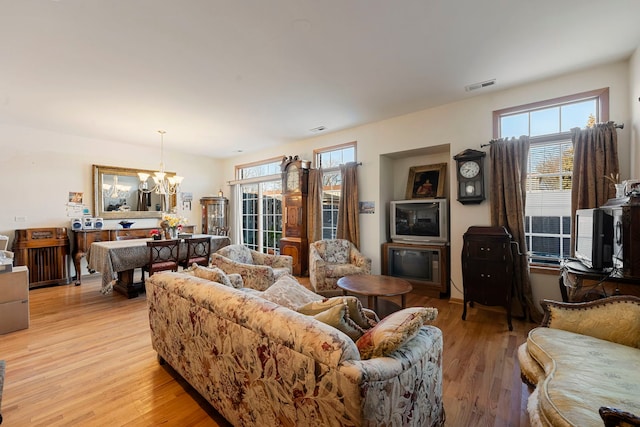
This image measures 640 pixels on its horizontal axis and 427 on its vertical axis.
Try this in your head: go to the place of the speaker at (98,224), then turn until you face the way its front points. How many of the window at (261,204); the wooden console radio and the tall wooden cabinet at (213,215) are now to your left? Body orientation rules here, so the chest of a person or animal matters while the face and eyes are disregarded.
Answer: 2

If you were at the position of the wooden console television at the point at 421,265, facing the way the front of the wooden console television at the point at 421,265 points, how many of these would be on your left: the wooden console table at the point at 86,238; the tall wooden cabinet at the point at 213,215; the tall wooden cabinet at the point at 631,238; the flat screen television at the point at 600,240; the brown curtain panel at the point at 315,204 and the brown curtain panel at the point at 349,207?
2

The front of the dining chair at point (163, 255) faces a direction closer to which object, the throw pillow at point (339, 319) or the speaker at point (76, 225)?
the speaker

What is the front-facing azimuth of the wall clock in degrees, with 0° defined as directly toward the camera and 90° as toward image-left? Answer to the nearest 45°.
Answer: approximately 45°

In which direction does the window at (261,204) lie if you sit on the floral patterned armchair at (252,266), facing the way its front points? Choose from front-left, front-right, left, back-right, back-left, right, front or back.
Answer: back-left

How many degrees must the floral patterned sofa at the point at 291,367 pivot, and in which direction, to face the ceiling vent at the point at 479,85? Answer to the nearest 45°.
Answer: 0° — it already faces it

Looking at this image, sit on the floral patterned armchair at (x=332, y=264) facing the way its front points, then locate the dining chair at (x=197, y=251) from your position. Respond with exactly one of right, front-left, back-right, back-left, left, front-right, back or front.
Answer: back-right

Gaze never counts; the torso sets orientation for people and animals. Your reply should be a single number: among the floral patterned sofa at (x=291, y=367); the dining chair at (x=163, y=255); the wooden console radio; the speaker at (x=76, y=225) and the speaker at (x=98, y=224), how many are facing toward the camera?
3

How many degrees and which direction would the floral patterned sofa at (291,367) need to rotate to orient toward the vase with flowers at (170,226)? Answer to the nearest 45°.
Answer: approximately 90° to its left

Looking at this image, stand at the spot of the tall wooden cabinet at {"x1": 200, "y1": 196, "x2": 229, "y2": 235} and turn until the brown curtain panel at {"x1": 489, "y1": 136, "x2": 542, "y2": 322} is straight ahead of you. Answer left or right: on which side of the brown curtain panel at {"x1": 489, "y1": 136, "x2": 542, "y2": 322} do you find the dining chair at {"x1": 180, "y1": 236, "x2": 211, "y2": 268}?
right

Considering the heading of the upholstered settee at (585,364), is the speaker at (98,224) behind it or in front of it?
in front

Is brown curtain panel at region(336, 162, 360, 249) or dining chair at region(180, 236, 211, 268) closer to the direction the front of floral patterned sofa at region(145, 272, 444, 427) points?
the brown curtain panel

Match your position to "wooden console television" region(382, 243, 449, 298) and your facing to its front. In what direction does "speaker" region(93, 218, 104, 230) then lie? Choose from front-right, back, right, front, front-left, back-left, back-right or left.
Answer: front-right
